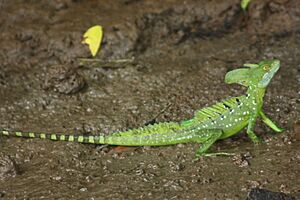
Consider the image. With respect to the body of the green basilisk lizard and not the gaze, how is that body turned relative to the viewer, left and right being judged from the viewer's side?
facing to the right of the viewer

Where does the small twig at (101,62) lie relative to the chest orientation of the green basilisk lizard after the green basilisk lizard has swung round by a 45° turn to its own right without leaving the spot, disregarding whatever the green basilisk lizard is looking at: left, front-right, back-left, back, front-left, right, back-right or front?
back

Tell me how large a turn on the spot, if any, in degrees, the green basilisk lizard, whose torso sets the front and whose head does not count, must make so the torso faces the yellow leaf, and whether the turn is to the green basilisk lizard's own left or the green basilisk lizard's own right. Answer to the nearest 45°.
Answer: approximately 135° to the green basilisk lizard's own left

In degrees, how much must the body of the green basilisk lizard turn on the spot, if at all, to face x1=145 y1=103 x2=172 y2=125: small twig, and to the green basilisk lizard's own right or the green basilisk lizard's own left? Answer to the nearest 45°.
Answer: approximately 135° to the green basilisk lizard's own left
